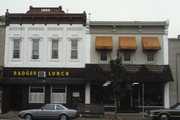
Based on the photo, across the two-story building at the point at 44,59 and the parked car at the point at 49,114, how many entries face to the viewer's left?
1

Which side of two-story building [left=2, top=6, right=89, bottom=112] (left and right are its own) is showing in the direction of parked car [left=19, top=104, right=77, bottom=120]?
front

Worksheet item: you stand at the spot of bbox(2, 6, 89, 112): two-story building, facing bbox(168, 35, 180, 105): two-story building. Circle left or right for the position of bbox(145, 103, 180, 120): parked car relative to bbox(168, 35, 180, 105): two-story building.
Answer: right

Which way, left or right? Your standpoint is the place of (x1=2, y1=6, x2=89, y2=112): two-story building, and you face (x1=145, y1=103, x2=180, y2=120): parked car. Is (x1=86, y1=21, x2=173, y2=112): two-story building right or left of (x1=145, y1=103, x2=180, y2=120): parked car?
left

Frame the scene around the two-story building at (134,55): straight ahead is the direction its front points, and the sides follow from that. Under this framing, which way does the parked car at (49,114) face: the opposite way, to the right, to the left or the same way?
to the right

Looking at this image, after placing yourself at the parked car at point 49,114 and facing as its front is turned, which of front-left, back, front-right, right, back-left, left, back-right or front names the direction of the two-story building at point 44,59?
right

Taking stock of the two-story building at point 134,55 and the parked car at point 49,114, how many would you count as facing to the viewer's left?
1

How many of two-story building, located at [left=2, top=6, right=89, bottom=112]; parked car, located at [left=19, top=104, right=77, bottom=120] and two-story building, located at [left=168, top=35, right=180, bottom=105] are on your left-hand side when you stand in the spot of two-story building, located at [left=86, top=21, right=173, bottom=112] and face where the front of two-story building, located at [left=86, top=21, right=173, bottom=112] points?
1

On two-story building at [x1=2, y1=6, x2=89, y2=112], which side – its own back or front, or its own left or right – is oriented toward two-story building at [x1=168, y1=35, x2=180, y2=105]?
left

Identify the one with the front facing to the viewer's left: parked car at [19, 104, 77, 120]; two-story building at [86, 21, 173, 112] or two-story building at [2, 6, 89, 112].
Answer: the parked car

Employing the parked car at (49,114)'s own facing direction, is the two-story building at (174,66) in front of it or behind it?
behind

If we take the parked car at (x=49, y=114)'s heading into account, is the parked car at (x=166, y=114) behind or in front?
behind

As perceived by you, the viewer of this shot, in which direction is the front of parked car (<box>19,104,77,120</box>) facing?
facing to the left of the viewer

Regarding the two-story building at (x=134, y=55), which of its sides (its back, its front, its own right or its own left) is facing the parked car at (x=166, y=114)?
front
